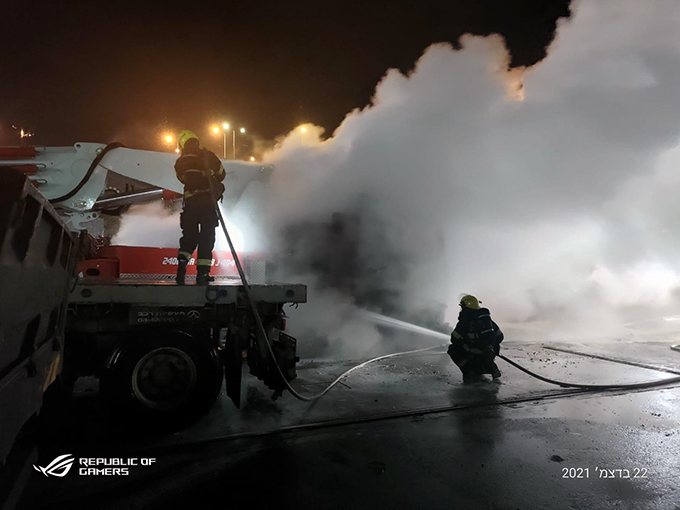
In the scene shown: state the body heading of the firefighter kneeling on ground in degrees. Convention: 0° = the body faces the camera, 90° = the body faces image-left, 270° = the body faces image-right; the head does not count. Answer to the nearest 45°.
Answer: approximately 135°

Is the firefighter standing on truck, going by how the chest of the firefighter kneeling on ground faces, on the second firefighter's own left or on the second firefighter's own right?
on the second firefighter's own left
